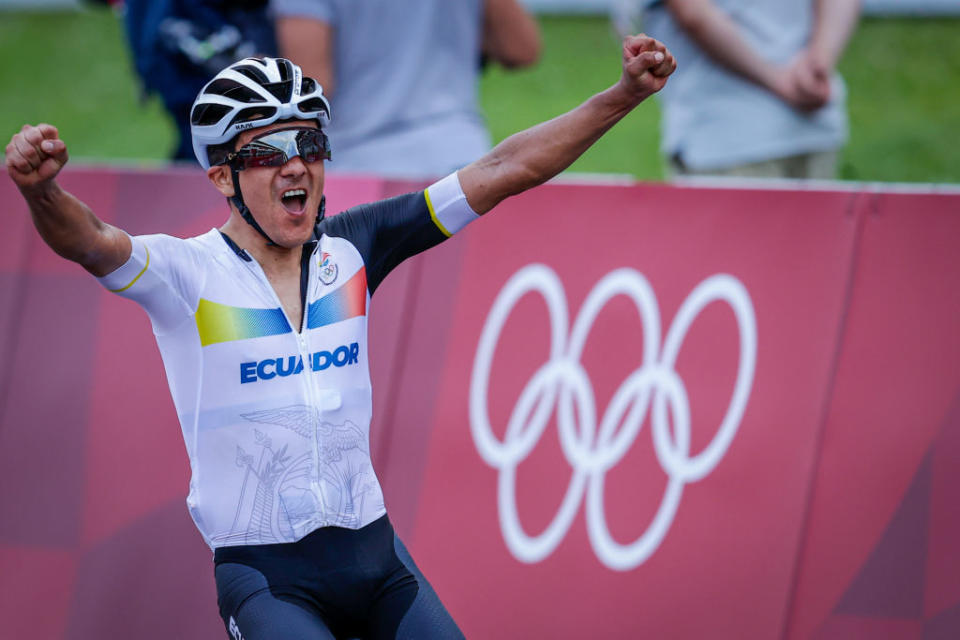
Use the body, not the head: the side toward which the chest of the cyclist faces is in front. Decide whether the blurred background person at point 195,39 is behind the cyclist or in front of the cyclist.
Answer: behind

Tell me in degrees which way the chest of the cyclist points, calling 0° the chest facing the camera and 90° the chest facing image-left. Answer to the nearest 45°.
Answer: approximately 315°

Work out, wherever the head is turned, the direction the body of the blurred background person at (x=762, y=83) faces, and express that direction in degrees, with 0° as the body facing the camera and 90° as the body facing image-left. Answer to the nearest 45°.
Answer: approximately 315°

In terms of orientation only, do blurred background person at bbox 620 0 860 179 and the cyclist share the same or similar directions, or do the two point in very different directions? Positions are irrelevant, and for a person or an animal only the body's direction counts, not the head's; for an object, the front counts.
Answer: same or similar directions

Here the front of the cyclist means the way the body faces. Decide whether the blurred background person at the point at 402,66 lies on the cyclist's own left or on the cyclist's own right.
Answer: on the cyclist's own left

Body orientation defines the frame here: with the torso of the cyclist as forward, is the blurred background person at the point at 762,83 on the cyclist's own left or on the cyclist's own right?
on the cyclist's own left

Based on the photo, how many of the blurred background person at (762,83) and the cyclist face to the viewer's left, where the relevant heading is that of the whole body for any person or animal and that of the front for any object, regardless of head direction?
0
